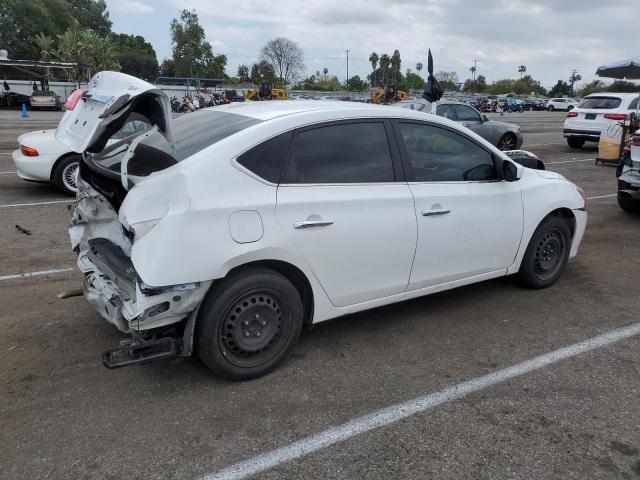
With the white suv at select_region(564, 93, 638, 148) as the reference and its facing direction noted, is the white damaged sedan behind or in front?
behind

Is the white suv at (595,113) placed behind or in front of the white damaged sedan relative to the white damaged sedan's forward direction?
in front

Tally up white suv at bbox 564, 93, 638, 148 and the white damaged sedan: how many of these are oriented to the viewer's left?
0

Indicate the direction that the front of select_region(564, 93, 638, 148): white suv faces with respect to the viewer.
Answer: facing away from the viewer and to the right of the viewer

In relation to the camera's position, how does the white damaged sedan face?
facing away from the viewer and to the right of the viewer
